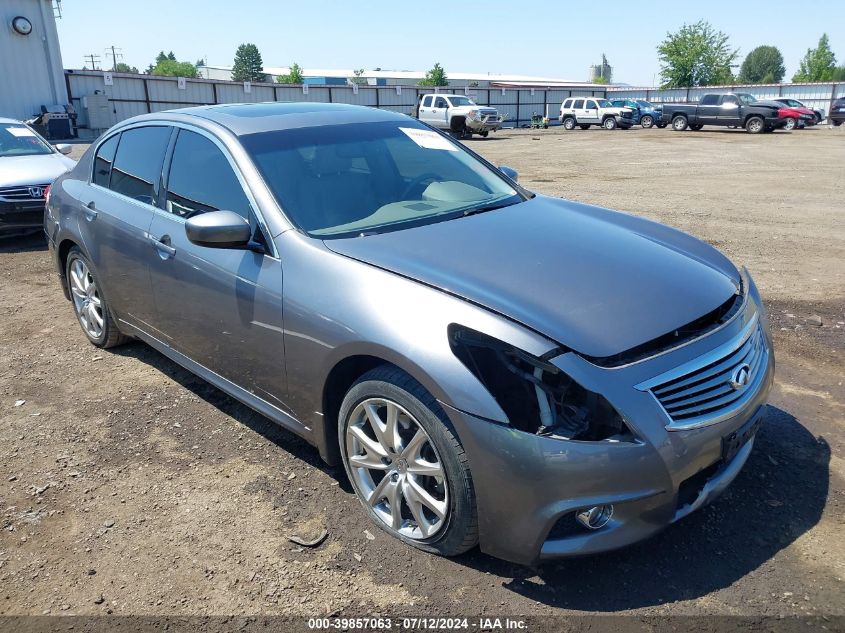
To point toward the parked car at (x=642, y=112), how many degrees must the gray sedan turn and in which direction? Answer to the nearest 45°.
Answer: approximately 135° to its left

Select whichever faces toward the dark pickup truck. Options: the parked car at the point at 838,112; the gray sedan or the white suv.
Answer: the white suv

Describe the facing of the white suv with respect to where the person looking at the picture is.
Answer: facing the viewer and to the right of the viewer

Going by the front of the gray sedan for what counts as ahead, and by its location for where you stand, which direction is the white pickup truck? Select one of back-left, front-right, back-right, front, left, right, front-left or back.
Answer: back-left

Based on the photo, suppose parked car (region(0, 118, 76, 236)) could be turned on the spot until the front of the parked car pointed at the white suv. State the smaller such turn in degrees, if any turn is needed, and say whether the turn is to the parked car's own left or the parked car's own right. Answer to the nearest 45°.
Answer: approximately 90° to the parked car's own left

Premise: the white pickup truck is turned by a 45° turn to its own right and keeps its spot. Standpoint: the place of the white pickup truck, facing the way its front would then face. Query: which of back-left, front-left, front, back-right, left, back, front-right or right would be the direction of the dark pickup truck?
left

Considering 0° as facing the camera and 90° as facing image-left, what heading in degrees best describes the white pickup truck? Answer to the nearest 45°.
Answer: approximately 315°

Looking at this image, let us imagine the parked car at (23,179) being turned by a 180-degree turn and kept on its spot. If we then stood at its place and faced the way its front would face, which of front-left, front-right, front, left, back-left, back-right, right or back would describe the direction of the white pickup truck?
right
